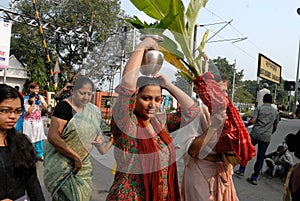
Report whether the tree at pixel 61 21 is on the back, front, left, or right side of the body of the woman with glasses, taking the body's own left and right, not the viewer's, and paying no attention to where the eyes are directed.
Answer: back

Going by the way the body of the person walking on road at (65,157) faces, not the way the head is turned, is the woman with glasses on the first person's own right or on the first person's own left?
on the first person's own right

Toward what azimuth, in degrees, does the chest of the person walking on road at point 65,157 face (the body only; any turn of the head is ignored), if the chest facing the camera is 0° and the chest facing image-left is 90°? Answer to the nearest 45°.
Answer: approximately 315°

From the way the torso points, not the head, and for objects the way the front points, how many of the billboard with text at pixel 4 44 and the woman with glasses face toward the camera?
2

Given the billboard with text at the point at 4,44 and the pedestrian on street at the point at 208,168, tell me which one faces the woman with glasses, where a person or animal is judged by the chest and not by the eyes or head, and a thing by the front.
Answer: the billboard with text

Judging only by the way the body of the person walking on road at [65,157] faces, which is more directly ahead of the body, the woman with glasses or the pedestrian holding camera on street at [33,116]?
the woman with glasses

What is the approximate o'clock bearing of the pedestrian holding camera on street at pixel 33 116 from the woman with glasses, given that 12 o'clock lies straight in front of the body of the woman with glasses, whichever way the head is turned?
The pedestrian holding camera on street is roughly at 6 o'clock from the woman with glasses.

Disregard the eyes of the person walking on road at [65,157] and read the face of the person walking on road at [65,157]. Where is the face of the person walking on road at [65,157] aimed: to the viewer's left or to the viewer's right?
to the viewer's right

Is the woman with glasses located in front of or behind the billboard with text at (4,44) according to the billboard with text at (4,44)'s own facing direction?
in front

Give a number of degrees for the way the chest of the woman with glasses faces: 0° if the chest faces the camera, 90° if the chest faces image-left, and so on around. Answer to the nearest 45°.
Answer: approximately 0°
